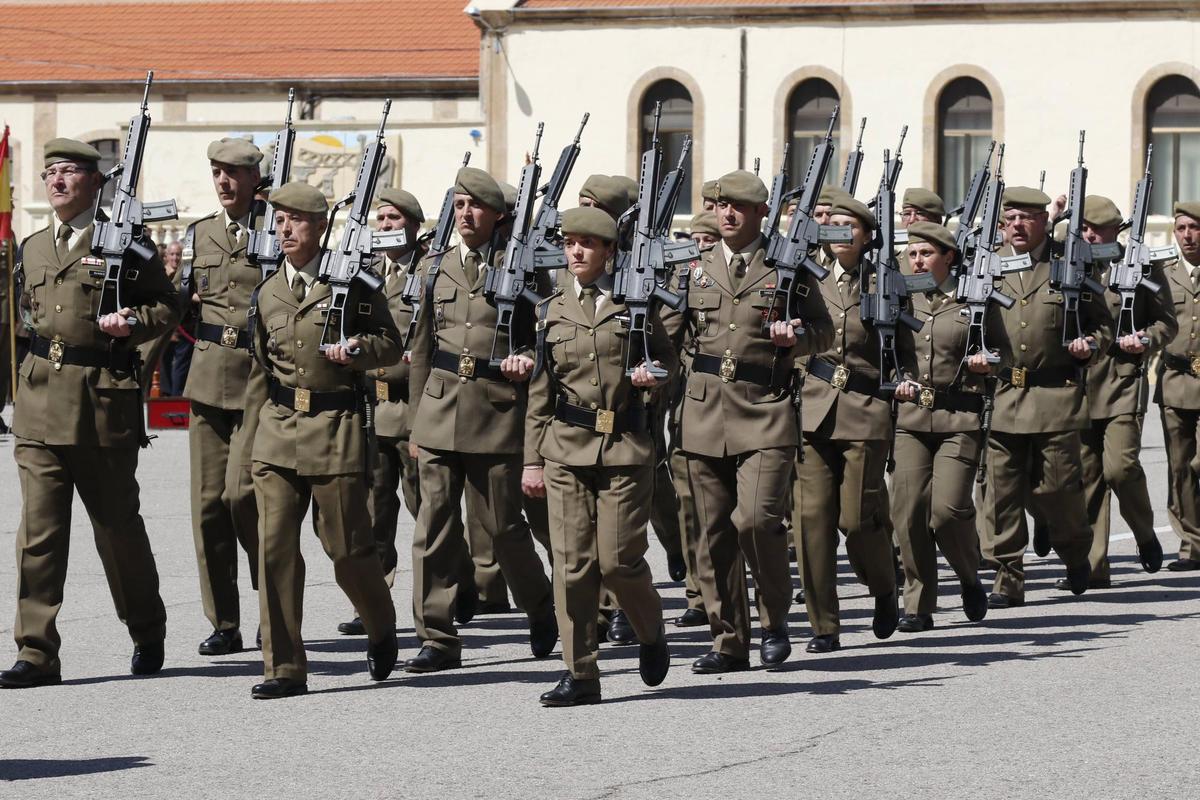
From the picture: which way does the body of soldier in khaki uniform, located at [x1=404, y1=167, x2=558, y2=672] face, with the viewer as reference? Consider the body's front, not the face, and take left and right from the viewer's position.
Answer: facing the viewer and to the left of the viewer

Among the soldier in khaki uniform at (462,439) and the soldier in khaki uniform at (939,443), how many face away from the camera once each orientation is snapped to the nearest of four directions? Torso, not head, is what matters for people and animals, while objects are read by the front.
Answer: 0

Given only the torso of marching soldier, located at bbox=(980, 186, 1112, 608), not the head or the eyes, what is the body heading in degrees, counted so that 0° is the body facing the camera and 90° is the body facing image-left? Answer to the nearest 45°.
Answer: approximately 45°

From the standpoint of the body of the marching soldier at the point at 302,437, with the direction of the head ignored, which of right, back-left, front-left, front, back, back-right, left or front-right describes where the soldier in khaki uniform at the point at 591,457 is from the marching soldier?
back-left

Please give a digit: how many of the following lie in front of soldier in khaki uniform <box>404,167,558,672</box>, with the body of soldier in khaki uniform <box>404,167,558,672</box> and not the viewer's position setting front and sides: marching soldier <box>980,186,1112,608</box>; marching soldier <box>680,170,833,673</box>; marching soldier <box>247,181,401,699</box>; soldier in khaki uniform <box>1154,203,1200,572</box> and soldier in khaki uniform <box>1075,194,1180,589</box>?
1

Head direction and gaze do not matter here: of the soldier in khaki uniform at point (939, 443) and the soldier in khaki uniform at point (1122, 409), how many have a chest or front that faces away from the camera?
0

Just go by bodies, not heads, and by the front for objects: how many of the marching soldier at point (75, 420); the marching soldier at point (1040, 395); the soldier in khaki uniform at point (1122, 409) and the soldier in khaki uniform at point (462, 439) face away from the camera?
0

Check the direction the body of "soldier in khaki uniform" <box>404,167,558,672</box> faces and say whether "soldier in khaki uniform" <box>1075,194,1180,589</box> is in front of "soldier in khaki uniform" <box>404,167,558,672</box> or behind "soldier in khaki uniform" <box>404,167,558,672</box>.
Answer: behind

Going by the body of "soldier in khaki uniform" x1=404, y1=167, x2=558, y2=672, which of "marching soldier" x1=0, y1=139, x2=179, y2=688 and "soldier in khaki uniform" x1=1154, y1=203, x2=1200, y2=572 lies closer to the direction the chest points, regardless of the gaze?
the marching soldier

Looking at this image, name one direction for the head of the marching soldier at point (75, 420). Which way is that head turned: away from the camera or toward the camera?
toward the camera

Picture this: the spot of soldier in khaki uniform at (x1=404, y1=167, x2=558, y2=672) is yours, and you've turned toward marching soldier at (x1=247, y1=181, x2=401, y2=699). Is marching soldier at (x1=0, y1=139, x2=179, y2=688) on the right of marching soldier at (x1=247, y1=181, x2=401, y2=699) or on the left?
right

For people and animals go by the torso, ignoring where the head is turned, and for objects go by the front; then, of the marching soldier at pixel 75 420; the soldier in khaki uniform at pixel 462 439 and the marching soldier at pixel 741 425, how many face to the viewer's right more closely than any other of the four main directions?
0

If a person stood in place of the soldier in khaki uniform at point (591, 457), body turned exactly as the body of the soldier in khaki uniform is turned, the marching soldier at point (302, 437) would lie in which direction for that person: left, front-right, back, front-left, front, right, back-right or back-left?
front-right

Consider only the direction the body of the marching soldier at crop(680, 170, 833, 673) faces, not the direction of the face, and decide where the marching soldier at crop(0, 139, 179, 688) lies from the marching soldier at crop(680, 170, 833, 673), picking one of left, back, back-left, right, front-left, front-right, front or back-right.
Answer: front-right

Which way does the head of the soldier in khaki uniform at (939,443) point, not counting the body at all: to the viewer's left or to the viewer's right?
to the viewer's left

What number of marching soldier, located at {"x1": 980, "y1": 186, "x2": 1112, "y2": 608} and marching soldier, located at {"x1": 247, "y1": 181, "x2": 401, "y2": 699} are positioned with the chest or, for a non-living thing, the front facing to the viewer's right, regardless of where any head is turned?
0
